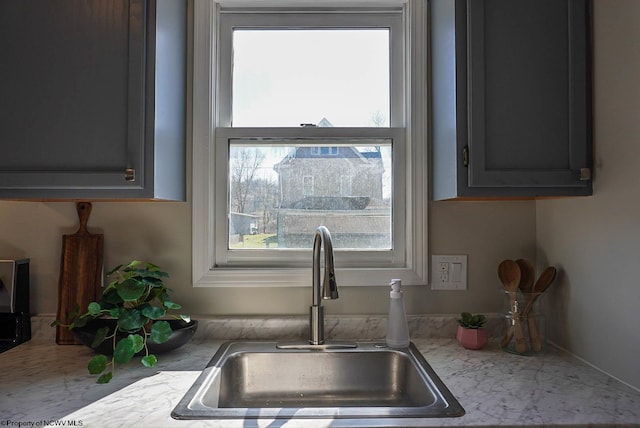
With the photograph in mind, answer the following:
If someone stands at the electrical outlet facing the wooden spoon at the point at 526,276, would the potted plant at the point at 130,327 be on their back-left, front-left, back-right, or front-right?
back-right

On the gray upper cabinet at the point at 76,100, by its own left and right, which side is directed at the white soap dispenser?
left

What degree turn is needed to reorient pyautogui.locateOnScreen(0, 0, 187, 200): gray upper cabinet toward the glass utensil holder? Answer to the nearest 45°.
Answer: approximately 45° to its left

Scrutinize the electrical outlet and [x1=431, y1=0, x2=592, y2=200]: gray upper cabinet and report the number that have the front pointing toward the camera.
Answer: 2

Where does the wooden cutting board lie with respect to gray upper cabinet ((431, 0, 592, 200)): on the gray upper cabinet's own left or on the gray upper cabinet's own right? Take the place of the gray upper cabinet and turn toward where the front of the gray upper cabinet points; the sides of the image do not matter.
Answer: on the gray upper cabinet's own right

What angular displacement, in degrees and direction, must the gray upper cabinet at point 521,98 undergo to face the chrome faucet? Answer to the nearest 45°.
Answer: approximately 90° to its right

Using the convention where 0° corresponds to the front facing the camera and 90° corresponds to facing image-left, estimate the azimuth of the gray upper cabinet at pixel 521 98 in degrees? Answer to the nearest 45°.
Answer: approximately 0°
